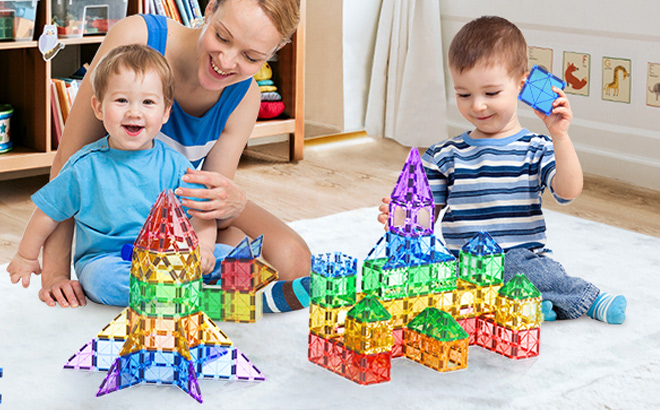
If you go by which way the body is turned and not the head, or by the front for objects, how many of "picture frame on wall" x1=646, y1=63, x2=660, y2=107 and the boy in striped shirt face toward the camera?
2

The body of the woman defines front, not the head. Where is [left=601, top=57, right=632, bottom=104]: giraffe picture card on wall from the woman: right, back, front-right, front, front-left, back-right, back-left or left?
back-left

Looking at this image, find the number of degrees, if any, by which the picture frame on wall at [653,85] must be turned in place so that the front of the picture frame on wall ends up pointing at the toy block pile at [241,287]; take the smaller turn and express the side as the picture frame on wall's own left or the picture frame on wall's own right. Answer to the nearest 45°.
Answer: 0° — it already faces it

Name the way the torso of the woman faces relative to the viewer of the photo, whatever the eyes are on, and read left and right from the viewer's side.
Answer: facing the viewer

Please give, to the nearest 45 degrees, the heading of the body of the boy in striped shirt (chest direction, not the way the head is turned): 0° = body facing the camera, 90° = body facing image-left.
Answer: approximately 0°

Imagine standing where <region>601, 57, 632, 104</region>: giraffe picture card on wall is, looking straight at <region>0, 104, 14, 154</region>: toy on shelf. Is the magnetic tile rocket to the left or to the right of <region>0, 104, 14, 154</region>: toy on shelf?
left

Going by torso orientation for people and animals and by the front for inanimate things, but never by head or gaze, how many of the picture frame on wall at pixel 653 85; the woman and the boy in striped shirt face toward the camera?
3

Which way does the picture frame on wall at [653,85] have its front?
toward the camera

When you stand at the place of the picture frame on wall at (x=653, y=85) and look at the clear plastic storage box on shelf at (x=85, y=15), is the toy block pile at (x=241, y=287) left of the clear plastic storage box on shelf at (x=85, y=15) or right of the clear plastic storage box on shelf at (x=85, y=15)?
left

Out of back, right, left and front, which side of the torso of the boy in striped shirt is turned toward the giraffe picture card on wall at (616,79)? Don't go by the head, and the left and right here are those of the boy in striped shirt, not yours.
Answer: back

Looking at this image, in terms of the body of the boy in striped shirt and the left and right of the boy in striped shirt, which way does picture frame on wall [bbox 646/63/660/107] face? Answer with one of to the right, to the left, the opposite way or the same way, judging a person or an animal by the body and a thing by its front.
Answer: the same way
